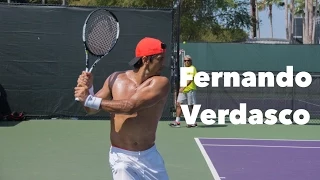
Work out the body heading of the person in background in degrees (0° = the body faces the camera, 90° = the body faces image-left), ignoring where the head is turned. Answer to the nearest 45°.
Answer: approximately 45°

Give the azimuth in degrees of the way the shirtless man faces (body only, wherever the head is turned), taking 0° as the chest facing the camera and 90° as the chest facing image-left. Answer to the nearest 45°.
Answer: approximately 0°

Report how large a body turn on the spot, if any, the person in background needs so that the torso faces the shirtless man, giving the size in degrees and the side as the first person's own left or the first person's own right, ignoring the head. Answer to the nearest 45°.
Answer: approximately 45° to the first person's own left

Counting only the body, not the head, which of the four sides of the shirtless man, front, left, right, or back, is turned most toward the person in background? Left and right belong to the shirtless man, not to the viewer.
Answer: back
